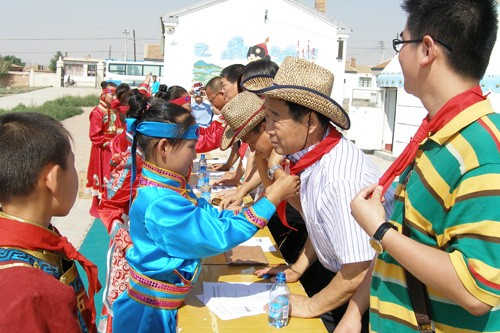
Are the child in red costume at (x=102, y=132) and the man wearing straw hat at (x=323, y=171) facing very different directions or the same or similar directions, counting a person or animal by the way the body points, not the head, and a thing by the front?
very different directions

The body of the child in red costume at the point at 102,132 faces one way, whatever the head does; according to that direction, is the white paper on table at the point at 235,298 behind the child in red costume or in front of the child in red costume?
in front

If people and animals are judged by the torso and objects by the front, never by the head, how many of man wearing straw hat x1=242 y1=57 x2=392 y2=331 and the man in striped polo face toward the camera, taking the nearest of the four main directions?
0

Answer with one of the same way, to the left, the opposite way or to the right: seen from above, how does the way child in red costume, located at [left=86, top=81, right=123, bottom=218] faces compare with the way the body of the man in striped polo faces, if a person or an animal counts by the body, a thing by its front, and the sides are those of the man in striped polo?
the opposite way

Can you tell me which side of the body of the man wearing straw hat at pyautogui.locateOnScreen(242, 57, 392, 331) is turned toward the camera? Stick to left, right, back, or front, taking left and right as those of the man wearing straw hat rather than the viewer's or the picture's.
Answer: left

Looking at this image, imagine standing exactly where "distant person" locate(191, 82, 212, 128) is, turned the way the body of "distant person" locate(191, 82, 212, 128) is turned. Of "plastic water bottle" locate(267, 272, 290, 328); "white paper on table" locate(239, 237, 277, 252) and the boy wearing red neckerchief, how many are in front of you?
3

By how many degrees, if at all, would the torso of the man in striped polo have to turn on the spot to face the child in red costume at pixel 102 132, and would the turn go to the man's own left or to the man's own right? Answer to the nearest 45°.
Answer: approximately 45° to the man's own right

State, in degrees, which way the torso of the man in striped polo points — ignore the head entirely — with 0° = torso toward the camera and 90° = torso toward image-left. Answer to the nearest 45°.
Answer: approximately 90°

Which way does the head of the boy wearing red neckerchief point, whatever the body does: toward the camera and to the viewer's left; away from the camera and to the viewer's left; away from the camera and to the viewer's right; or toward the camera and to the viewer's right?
away from the camera and to the viewer's right

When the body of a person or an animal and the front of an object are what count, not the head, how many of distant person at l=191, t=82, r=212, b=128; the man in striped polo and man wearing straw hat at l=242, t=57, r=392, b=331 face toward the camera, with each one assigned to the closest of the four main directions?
1

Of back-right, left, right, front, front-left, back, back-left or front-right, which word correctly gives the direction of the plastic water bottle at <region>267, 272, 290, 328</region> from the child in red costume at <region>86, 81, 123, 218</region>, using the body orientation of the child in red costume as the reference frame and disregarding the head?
front-right
